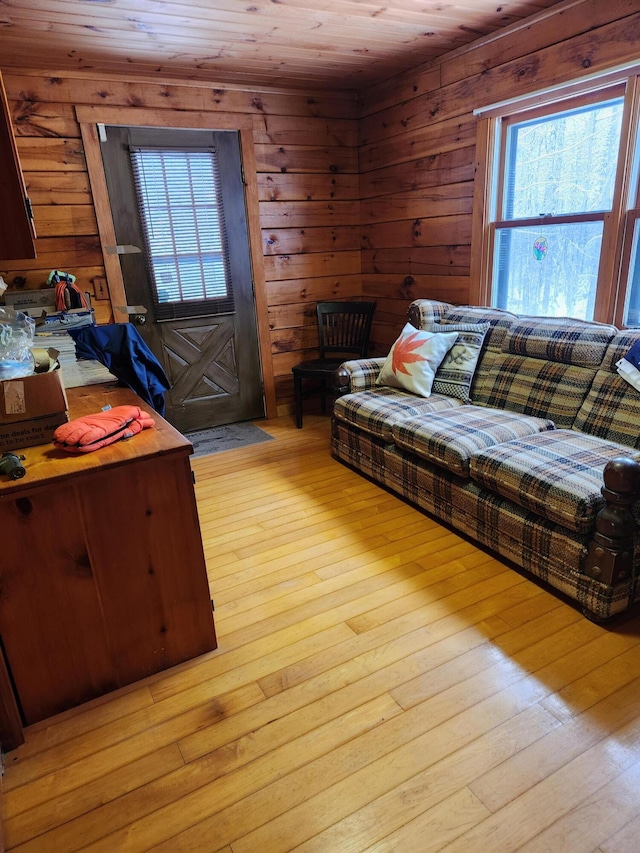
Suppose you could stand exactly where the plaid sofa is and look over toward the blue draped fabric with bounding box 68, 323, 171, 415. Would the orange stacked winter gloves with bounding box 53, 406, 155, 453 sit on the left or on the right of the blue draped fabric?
left

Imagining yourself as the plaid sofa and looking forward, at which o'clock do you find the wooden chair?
The wooden chair is roughly at 3 o'clock from the plaid sofa.

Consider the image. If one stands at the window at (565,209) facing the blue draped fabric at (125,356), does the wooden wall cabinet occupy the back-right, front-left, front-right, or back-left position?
front-left

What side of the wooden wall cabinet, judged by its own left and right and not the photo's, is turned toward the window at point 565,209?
front

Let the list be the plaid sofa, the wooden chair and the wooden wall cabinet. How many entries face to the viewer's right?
1

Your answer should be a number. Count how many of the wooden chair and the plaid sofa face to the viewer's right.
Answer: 0

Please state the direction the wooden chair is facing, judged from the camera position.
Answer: facing the viewer and to the left of the viewer

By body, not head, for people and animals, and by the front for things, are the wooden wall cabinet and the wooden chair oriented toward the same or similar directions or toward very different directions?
very different directions

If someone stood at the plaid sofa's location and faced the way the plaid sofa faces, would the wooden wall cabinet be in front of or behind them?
in front

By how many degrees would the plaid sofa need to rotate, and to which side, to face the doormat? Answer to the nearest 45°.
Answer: approximately 90° to its right

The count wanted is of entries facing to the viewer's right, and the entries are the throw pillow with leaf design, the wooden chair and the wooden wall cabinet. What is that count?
1

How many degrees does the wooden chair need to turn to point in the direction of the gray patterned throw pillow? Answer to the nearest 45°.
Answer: approximately 90° to its left

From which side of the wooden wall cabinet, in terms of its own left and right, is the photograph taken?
right

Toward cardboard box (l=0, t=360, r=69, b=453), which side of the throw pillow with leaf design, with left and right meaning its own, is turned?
front

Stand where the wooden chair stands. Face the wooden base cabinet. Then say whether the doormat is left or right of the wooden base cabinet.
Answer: right

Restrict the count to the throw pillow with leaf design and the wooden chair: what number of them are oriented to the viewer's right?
0

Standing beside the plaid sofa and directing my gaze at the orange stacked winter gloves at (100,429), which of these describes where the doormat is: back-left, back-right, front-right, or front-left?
front-right

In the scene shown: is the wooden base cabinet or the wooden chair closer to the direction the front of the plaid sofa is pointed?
the wooden base cabinet

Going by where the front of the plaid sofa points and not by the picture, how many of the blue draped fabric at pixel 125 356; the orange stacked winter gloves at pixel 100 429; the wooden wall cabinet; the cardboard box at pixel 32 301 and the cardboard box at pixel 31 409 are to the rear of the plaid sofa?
0

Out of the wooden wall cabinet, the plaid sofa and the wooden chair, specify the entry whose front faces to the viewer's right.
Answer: the wooden wall cabinet

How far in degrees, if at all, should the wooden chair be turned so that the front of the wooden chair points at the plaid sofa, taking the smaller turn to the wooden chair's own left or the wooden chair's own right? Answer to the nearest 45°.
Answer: approximately 90° to the wooden chair's own left

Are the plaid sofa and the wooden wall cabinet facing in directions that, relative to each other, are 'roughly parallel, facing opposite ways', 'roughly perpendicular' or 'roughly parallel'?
roughly parallel, facing opposite ways
